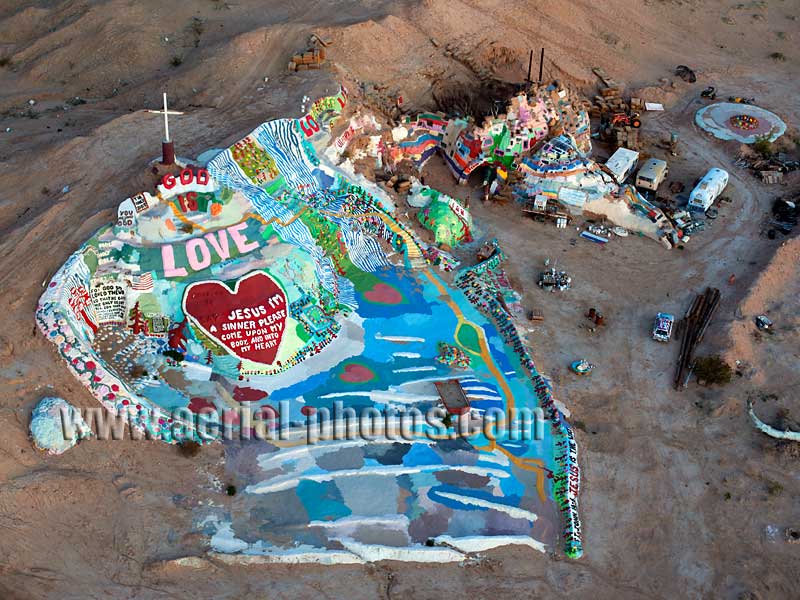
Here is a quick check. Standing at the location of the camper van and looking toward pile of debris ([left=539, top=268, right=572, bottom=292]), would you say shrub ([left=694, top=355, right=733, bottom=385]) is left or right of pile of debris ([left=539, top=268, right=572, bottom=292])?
left

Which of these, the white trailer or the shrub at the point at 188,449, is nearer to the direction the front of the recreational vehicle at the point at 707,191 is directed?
the shrub

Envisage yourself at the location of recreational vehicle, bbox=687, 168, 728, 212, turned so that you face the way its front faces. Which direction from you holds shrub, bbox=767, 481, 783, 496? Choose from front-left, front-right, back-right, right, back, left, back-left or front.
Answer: front-left

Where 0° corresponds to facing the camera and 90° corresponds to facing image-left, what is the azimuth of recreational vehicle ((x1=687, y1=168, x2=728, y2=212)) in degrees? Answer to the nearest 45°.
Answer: approximately 45°

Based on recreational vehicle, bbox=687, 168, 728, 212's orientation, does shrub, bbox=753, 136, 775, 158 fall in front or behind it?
behind

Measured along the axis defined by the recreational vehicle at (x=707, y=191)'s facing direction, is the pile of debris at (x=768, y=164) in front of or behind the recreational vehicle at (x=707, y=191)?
behind

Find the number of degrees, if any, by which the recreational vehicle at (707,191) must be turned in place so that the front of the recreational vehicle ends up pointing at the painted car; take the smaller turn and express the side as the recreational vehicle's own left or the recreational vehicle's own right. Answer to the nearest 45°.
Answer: approximately 45° to the recreational vehicle's own left

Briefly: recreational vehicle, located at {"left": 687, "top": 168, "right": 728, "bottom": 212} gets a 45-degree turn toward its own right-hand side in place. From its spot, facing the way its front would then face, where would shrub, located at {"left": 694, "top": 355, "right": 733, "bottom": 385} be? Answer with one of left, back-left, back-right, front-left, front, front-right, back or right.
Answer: left

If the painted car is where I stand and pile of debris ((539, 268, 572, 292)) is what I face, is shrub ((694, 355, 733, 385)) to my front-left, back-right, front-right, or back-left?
back-left

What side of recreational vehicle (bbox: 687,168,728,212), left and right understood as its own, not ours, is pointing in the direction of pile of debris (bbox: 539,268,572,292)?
front
